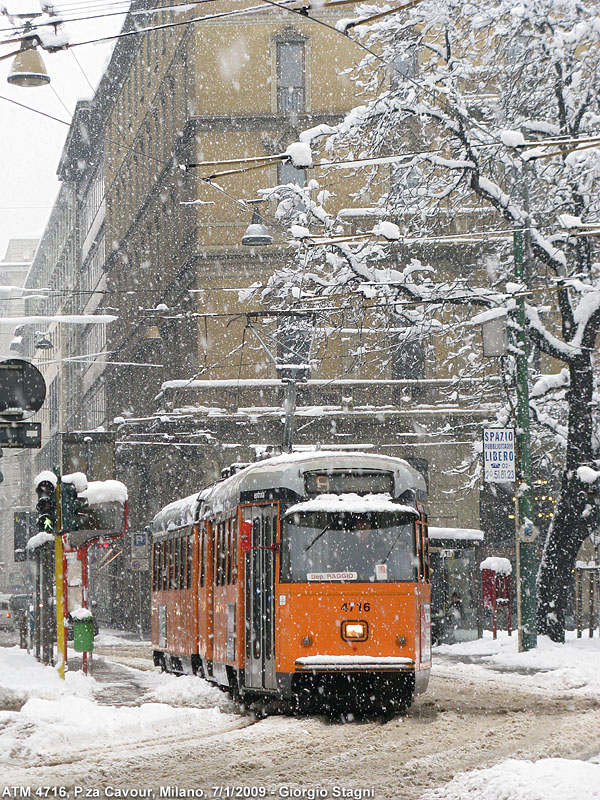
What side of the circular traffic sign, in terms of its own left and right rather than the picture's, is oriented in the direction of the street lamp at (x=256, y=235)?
front

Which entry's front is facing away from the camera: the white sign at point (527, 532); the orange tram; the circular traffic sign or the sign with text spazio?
the circular traffic sign

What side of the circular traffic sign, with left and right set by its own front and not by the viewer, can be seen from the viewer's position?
back

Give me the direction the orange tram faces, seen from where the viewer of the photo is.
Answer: facing the viewer and to the right of the viewer

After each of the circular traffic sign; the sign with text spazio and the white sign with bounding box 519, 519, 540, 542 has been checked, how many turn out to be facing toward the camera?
2

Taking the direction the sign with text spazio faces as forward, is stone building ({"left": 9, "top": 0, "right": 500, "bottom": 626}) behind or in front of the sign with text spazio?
behind

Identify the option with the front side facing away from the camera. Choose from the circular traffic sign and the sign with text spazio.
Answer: the circular traffic sign

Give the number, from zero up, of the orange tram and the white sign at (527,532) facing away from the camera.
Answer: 0

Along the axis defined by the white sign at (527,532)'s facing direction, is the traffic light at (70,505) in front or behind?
in front

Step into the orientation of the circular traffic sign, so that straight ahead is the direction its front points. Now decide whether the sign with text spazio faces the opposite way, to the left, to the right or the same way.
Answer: the opposite way
